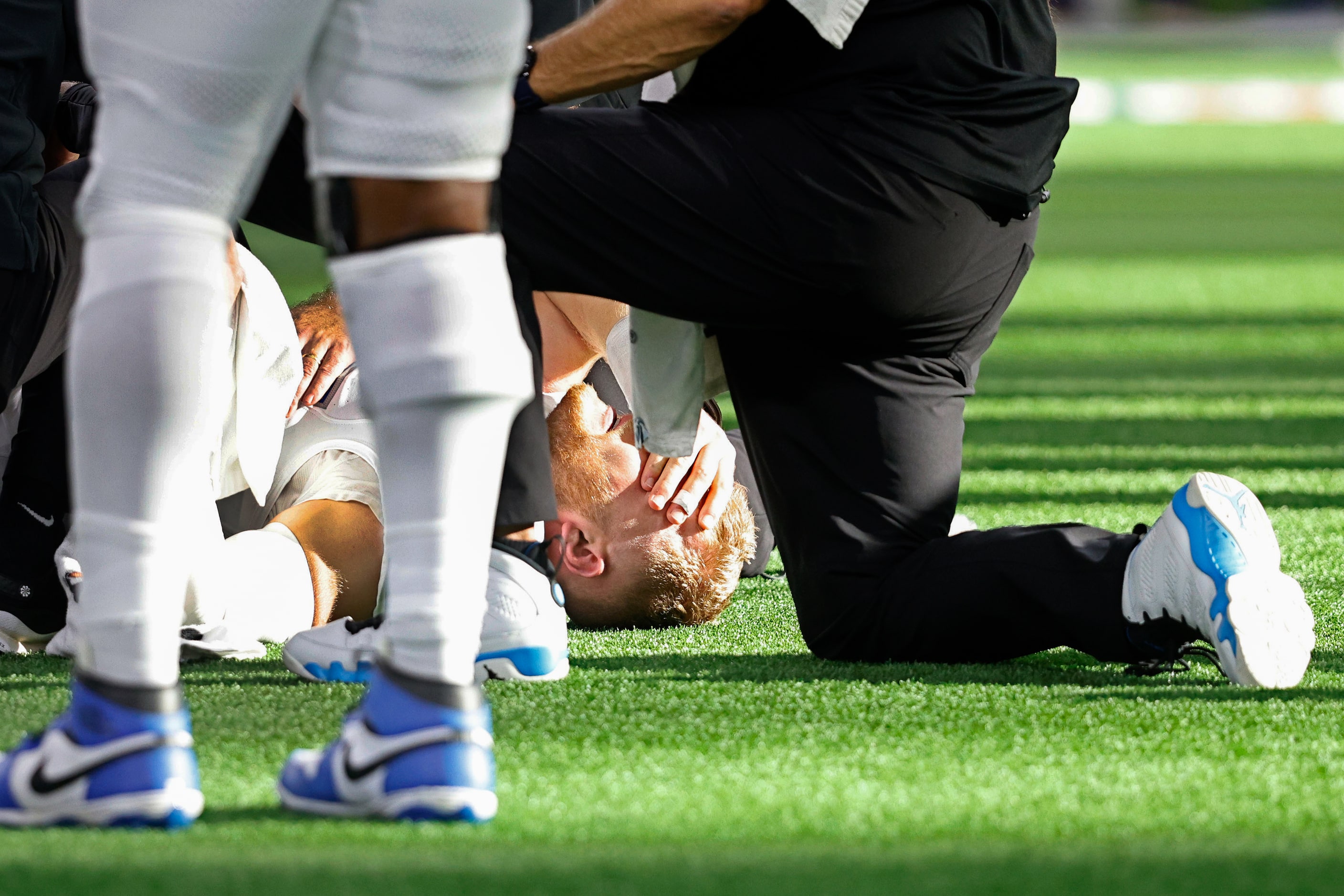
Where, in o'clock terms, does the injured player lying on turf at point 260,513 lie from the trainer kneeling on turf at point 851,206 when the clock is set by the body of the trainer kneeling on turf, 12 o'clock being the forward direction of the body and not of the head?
The injured player lying on turf is roughly at 12 o'clock from the trainer kneeling on turf.

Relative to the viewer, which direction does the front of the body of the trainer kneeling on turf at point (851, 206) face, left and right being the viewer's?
facing to the left of the viewer
